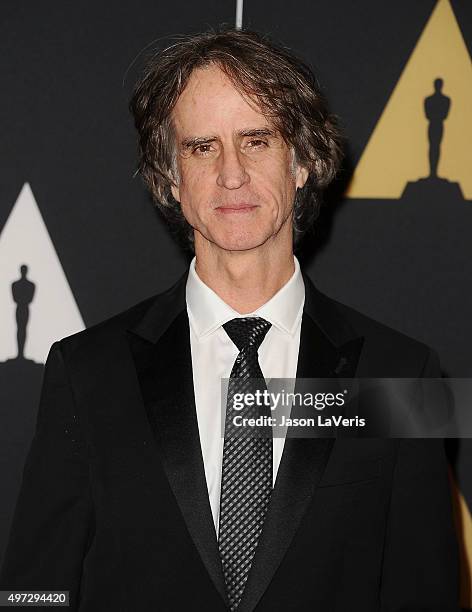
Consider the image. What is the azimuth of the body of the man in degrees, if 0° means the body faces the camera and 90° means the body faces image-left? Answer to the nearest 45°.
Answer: approximately 0°
